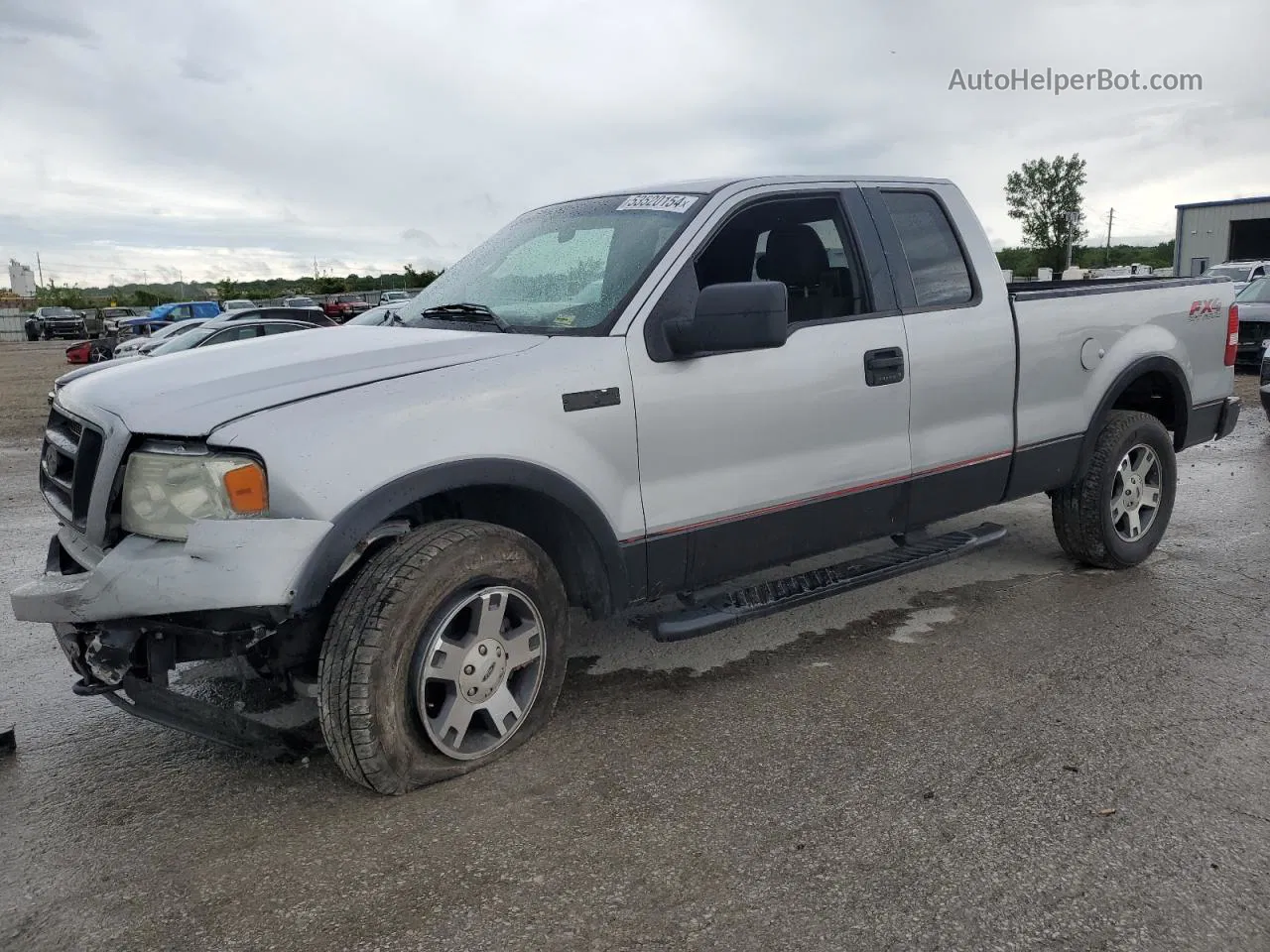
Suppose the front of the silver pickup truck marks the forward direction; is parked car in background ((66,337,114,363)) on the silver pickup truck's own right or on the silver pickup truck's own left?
on the silver pickup truck's own right

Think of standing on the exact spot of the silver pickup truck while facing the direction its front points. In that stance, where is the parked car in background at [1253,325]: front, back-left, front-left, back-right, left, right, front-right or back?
back

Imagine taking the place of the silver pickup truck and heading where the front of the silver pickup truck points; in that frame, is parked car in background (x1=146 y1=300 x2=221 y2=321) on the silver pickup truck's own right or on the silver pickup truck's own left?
on the silver pickup truck's own right

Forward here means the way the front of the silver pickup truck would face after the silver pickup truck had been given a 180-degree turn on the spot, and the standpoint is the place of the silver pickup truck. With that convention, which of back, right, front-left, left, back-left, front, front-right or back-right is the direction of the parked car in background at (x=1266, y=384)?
front

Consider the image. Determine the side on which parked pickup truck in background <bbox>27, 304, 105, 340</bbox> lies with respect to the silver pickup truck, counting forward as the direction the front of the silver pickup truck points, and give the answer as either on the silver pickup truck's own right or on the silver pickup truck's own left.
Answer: on the silver pickup truck's own right

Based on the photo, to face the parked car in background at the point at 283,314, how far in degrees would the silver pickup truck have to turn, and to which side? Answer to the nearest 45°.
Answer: approximately 135° to its right

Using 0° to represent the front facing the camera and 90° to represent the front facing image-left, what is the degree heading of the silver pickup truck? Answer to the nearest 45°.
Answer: approximately 45°

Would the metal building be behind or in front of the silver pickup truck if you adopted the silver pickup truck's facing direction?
behind
